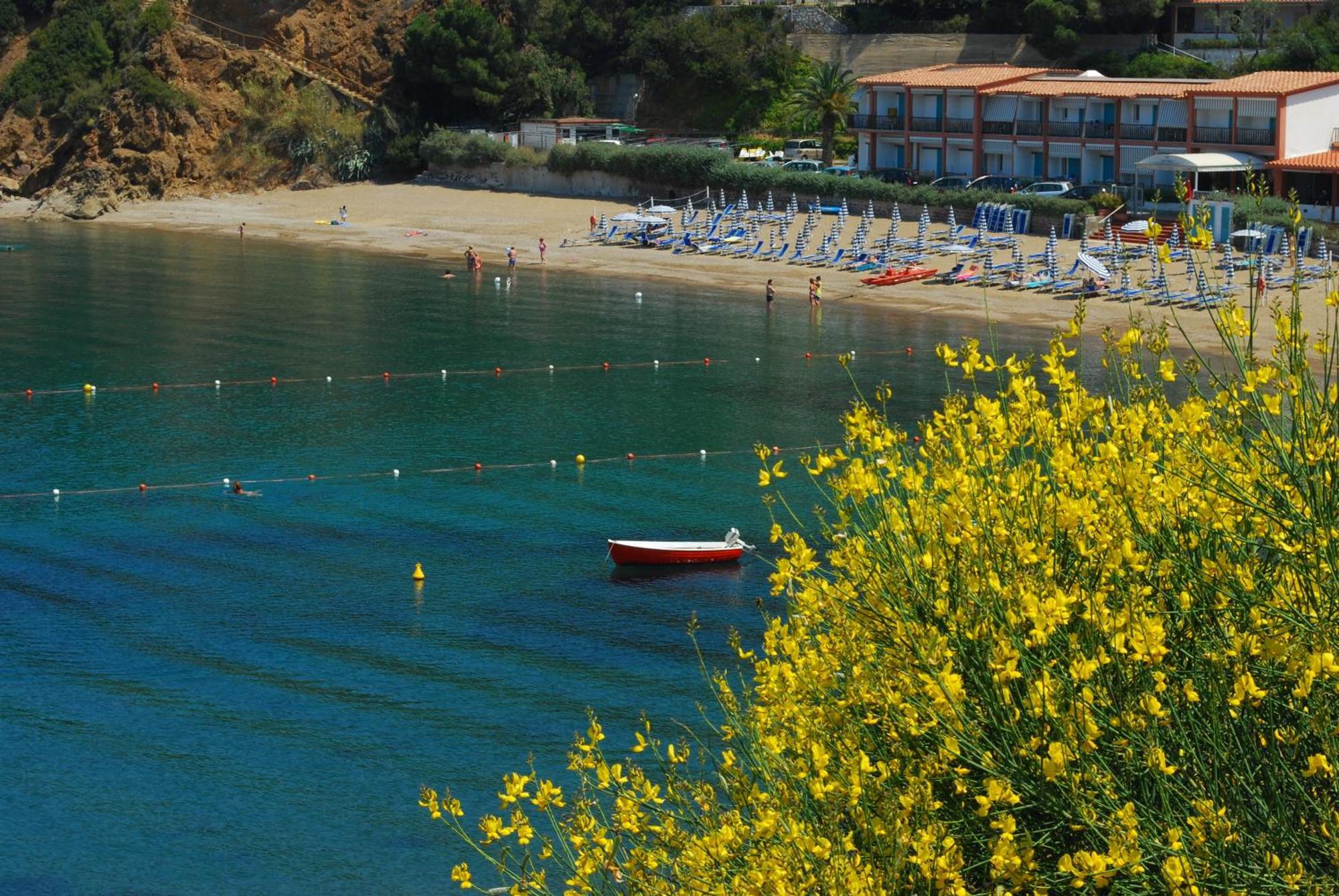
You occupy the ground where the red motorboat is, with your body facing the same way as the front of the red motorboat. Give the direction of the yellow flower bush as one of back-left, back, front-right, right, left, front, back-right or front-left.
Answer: left

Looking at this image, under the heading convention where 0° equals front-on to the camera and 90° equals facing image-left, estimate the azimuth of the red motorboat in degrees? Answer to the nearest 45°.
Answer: approximately 90°
